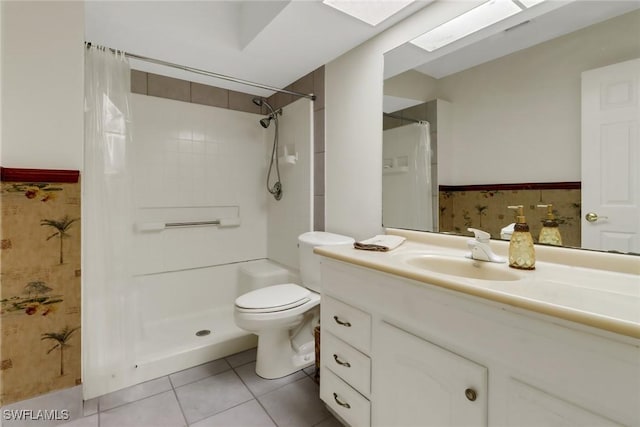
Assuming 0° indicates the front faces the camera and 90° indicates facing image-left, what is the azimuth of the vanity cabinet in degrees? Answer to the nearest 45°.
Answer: approximately 45°

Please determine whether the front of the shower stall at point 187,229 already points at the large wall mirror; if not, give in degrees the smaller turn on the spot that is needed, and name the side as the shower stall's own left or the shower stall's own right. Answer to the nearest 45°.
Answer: approximately 45° to the shower stall's own left

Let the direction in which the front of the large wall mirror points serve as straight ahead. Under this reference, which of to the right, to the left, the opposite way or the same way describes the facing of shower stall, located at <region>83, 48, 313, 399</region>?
to the left

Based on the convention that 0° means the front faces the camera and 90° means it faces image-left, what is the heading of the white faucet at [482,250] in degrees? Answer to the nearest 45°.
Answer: approximately 45°

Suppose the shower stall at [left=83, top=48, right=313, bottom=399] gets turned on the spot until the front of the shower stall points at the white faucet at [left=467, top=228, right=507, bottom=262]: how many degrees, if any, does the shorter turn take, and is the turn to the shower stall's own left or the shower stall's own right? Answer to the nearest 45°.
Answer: approximately 45° to the shower stall's own left

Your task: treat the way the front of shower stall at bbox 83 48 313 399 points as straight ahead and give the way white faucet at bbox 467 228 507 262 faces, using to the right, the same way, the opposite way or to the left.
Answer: to the right

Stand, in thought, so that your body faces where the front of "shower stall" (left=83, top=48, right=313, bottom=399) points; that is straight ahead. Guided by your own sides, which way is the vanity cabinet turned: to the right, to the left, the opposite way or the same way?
to the right

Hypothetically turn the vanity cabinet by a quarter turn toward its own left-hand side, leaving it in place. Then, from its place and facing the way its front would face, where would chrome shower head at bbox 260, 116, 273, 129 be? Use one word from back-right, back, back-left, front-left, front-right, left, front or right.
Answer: back
